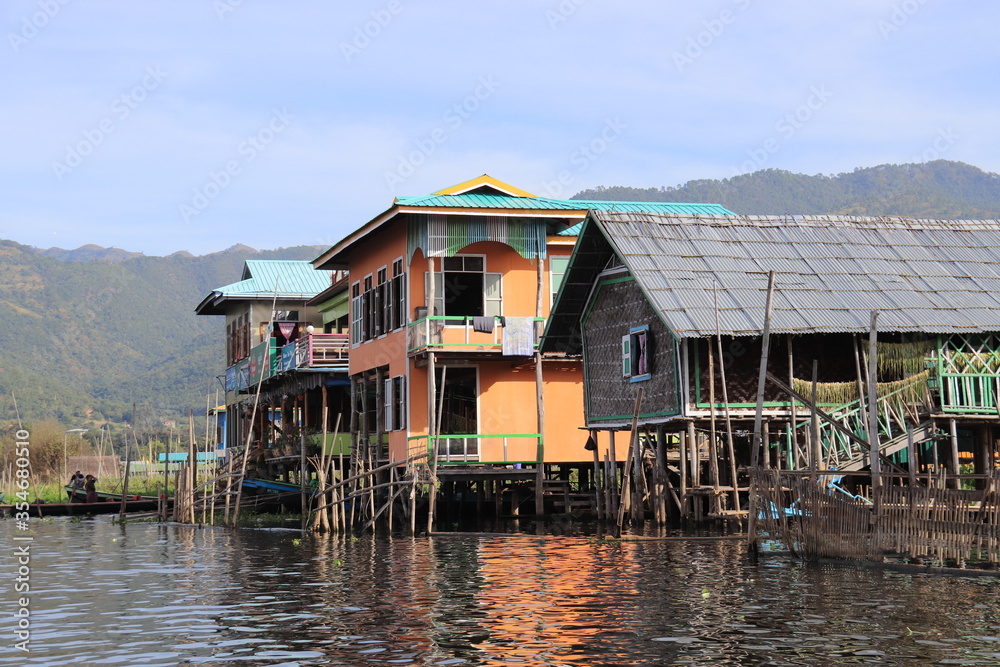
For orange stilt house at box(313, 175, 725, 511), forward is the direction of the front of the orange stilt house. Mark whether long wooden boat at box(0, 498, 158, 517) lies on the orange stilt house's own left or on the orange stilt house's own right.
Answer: on the orange stilt house's own right

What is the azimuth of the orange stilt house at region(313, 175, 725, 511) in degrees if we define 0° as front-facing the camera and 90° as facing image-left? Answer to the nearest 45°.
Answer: approximately 0°
